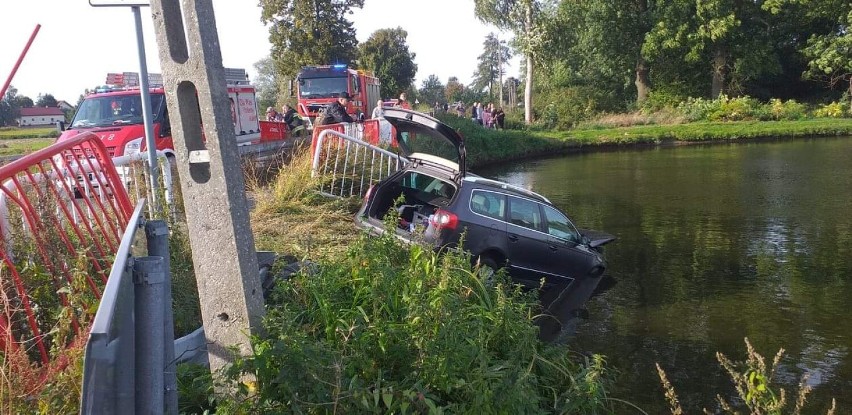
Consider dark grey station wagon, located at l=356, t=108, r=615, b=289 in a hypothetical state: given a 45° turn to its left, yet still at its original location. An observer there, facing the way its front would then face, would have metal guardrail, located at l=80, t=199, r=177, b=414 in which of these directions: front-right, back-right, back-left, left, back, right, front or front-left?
back

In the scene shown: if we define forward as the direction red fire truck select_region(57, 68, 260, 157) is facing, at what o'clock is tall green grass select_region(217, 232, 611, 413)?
The tall green grass is roughly at 10 o'clock from the red fire truck.

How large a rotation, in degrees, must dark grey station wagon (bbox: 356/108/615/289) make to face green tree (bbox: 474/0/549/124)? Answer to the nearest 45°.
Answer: approximately 45° to its left

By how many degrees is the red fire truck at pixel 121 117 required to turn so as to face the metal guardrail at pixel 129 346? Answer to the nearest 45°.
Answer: approximately 45° to its left

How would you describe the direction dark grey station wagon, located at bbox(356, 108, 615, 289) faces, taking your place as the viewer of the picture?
facing away from the viewer and to the right of the viewer

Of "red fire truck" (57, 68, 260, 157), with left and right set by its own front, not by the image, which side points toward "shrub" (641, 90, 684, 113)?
back

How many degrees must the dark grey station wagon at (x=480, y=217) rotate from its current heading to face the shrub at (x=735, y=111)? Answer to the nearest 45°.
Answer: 0° — it already faces it

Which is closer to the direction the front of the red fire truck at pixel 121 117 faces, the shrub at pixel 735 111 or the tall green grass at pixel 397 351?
the tall green grass

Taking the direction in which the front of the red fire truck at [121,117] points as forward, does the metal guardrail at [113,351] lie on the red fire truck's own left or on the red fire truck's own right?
on the red fire truck's own left

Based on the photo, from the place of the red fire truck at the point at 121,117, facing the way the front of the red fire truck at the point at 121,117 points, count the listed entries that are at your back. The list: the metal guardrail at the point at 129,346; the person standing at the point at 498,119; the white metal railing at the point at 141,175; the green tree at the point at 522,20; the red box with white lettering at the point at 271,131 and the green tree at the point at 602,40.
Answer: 4

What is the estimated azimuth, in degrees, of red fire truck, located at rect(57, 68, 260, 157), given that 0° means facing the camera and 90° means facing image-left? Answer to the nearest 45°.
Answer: approximately 45°

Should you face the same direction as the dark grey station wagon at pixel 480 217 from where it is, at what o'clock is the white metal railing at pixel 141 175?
The white metal railing is roughly at 7 o'clock from the dark grey station wagon.

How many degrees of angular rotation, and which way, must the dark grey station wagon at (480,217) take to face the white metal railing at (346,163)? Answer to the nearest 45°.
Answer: approximately 90° to its left

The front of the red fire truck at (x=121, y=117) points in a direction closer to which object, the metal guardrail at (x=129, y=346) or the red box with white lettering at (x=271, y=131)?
the metal guardrail
